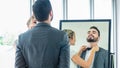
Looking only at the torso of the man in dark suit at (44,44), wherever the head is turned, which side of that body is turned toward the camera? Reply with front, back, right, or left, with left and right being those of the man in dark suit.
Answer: back

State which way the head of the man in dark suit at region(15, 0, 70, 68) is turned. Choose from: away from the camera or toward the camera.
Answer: away from the camera
